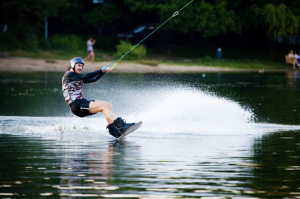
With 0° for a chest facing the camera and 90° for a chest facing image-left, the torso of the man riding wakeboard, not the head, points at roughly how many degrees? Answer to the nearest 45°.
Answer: approximately 270°

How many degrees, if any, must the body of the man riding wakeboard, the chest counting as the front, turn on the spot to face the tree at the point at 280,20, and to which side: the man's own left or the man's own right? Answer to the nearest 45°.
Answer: approximately 45° to the man's own left
